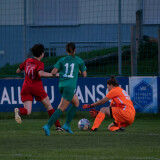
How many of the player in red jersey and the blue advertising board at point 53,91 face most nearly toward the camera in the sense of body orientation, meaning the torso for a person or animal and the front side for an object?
1

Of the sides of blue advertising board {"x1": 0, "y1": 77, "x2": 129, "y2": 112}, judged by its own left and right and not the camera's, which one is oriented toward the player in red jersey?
front

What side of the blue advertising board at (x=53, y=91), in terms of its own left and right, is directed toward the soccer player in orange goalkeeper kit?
front

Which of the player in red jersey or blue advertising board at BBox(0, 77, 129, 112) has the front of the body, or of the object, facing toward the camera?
the blue advertising board

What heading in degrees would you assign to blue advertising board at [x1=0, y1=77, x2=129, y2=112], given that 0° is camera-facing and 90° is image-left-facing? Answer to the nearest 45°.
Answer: approximately 0°

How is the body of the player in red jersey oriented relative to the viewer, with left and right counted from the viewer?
facing away from the viewer and to the right of the viewer

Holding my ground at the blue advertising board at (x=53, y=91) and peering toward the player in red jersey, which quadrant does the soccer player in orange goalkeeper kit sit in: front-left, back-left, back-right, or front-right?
front-left

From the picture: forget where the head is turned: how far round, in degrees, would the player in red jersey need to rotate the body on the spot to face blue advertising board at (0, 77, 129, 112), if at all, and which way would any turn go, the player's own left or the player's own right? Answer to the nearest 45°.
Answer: approximately 45° to the player's own left

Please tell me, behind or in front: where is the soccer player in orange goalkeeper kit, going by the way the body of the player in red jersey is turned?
in front
